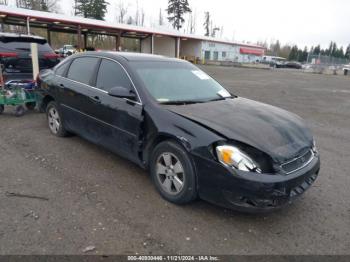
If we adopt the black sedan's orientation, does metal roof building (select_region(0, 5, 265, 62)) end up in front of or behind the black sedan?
behind

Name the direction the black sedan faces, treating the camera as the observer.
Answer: facing the viewer and to the right of the viewer
